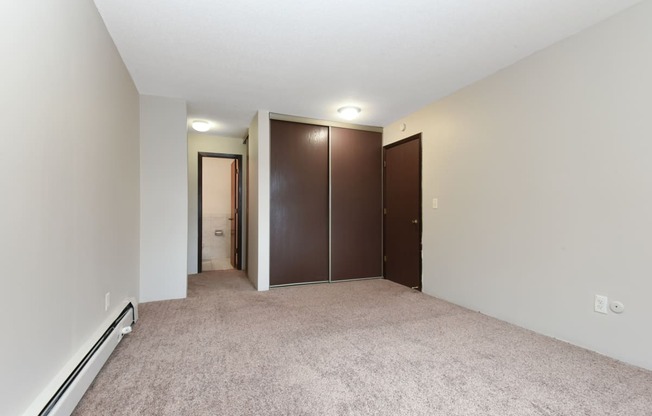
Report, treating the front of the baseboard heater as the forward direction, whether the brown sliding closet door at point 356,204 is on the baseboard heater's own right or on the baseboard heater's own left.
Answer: on the baseboard heater's own left

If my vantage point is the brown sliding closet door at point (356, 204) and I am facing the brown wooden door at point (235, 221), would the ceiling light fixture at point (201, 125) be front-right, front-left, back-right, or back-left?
front-left

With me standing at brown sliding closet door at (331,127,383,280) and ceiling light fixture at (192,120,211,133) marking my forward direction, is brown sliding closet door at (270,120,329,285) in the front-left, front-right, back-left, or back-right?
front-left

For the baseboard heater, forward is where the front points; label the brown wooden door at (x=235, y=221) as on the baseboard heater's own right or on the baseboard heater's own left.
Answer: on the baseboard heater's own left

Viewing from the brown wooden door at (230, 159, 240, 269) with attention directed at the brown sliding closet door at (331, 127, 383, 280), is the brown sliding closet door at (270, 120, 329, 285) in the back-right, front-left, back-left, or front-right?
front-right

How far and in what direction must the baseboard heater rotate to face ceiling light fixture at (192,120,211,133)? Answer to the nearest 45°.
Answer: approximately 90° to its left

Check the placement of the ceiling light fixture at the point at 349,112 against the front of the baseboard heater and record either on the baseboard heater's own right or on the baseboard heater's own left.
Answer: on the baseboard heater's own left

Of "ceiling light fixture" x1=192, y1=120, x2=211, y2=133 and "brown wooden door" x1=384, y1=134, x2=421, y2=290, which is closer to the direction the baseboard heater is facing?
the brown wooden door

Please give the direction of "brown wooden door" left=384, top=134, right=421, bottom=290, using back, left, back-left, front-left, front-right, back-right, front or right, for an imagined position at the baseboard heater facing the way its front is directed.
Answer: front-left

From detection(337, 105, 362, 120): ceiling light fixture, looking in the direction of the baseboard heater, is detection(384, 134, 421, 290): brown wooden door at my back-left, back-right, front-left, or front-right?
back-left

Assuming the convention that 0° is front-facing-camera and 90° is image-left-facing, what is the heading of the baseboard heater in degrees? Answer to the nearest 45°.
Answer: approximately 315°
